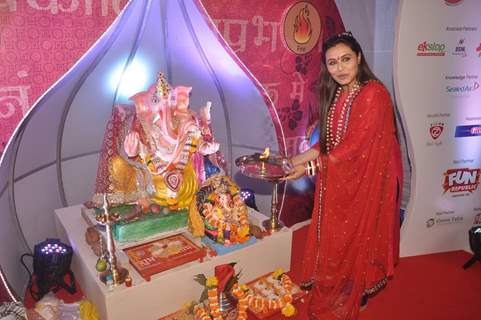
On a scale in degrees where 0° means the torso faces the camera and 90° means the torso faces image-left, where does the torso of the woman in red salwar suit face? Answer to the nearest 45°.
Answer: approximately 45°

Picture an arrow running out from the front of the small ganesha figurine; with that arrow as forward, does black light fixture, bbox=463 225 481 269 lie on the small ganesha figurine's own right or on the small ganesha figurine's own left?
on the small ganesha figurine's own left

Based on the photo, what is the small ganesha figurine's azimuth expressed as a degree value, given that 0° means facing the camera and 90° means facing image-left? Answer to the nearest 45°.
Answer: approximately 0°

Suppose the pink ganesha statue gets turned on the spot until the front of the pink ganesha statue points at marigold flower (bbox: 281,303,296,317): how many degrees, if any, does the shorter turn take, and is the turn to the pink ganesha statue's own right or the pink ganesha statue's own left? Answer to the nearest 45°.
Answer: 0° — it already faces it
